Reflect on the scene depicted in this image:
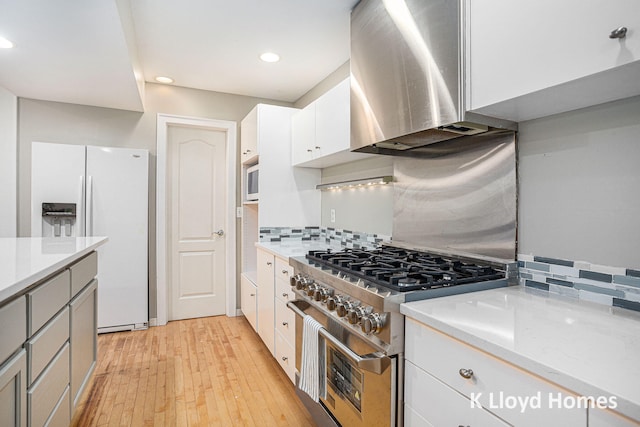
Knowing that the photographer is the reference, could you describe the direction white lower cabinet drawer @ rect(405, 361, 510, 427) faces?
facing the viewer and to the left of the viewer

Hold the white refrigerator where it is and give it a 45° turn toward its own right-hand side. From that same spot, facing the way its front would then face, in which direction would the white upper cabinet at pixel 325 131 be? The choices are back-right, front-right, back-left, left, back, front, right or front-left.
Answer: left

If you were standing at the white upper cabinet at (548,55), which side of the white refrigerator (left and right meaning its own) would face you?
front

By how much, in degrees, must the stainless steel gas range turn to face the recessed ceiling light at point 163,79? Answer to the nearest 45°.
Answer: approximately 90° to its right

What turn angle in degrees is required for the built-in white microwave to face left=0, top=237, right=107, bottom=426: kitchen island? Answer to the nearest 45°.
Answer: approximately 45° to its left

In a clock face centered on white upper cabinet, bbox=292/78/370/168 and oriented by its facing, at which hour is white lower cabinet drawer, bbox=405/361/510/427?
The white lower cabinet drawer is roughly at 10 o'clock from the white upper cabinet.

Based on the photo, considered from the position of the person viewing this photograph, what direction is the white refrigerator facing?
facing the viewer

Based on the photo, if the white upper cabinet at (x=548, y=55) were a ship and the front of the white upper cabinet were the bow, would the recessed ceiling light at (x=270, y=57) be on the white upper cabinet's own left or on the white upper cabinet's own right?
on the white upper cabinet's own right

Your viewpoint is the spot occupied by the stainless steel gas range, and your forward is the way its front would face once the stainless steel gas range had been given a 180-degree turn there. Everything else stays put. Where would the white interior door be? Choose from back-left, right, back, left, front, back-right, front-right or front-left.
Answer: left

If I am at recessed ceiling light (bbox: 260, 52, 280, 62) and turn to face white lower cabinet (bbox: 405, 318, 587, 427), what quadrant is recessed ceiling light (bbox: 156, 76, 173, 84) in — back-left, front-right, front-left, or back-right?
back-right
